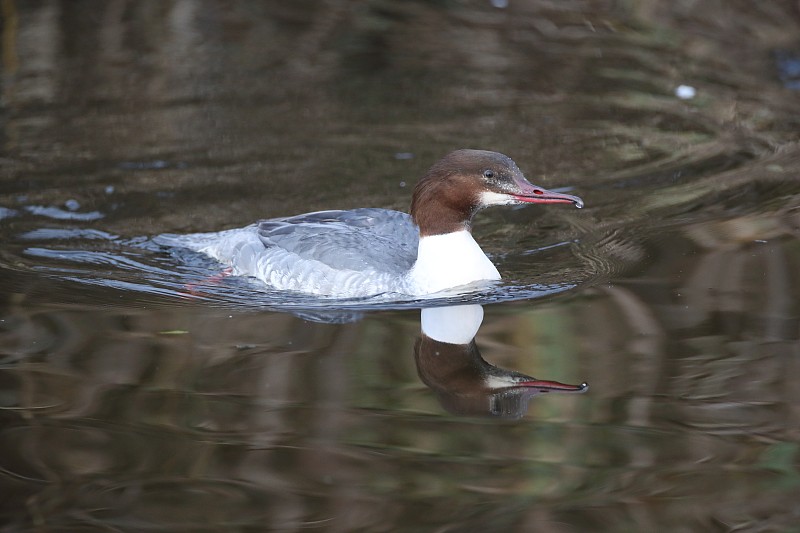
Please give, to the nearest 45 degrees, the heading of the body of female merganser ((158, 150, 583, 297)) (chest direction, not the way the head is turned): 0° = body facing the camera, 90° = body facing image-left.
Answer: approximately 270°

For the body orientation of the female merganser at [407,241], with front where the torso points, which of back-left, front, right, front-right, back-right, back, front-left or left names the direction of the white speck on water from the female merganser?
front-left
